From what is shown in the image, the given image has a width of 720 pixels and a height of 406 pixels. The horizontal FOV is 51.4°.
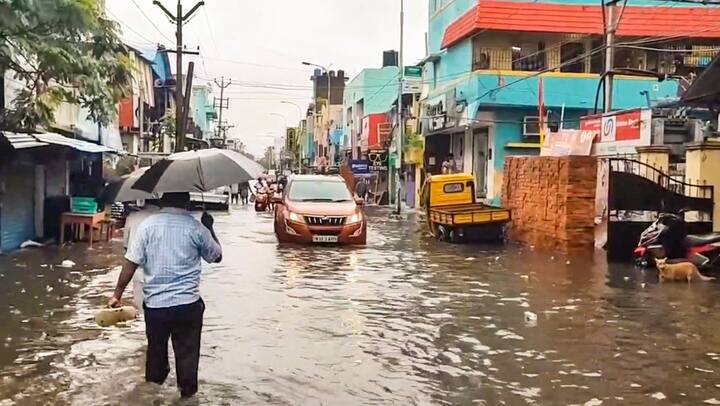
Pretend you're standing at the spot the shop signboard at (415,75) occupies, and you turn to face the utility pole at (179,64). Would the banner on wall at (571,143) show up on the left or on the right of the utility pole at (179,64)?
left

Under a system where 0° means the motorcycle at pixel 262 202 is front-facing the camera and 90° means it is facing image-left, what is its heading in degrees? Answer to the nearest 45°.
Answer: approximately 0°

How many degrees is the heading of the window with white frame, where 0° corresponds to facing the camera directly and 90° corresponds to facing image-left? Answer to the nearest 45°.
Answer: approximately 0°

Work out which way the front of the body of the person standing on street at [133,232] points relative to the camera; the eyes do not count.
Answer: away from the camera

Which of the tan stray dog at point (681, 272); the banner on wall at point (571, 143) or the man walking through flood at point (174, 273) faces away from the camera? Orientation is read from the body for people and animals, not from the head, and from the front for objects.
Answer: the man walking through flood

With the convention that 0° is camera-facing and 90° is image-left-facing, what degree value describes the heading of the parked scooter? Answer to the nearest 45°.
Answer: approximately 90°

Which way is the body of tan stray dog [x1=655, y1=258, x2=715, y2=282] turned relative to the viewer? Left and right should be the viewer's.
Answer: facing to the left of the viewer
